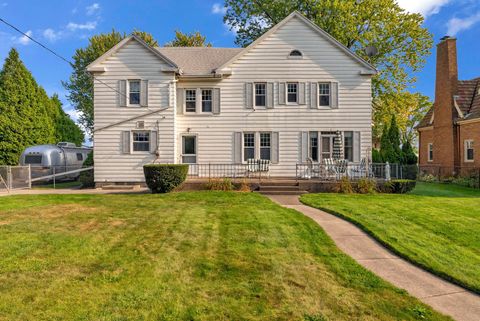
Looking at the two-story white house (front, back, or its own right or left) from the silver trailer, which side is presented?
right

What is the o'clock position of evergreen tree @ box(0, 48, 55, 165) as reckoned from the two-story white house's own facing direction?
The evergreen tree is roughly at 4 o'clock from the two-story white house.

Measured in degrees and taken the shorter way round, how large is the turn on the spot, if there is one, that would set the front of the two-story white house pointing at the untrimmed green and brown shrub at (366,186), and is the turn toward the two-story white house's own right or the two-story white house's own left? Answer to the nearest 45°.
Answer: approximately 45° to the two-story white house's own left

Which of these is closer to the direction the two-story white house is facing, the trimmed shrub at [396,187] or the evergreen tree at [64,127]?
the trimmed shrub

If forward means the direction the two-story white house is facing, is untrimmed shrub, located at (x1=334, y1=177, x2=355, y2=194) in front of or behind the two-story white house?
in front

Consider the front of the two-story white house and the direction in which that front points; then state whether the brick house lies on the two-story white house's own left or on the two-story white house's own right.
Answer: on the two-story white house's own left

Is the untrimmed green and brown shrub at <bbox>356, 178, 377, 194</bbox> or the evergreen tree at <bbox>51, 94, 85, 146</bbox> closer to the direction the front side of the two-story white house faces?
the untrimmed green and brown shrub

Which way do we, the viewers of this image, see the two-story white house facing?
facing the viewer

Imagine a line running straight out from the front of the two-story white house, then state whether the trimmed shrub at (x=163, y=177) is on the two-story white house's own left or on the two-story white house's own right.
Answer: on the two-story white house's own right
